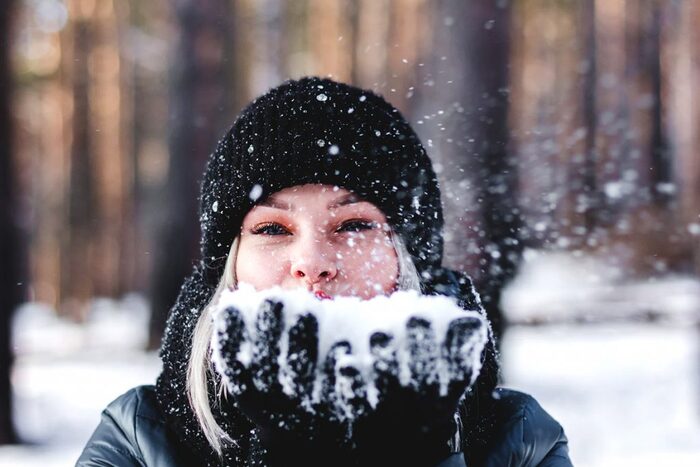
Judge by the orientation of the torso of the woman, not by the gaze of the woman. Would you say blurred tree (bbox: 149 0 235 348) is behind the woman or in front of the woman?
behind

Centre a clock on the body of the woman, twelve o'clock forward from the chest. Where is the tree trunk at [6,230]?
The tree trunk is roughly at 5 o'clock from the woman.

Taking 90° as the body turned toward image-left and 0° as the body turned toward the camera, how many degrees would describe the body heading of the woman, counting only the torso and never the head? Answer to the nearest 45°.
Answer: approximately 0°
